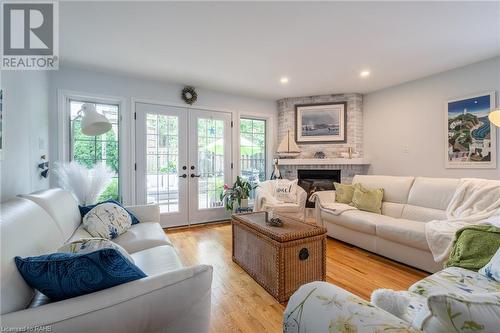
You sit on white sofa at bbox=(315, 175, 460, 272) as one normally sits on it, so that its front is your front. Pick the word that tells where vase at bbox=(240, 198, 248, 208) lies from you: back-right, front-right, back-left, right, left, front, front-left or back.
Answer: front-right

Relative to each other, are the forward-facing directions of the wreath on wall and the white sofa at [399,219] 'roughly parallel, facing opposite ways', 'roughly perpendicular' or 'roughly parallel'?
roughly perpendicular

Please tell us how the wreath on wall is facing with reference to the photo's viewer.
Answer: facing the viewer

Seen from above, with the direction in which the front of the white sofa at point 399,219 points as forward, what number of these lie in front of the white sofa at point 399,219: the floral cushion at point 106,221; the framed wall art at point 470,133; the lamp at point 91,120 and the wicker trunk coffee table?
3

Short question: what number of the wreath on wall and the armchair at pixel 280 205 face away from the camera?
0

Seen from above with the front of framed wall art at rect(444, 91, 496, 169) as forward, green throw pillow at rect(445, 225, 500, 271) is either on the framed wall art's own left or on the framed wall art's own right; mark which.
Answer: on the framed wall art's own left

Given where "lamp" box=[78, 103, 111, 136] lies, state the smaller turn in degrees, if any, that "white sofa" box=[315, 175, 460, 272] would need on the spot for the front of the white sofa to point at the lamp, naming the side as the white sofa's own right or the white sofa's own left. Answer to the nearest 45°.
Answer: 0° — it already faces it

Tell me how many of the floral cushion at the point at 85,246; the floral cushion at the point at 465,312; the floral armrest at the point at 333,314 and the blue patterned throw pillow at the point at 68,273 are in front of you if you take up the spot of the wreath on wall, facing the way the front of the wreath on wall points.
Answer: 4

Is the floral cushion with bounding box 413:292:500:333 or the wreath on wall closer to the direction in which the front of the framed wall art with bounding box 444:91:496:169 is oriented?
the wreath on wall

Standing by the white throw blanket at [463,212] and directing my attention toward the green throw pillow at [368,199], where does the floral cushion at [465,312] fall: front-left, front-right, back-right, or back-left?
back-left

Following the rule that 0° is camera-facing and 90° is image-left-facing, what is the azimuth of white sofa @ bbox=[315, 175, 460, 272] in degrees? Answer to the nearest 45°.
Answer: approximately 45°
